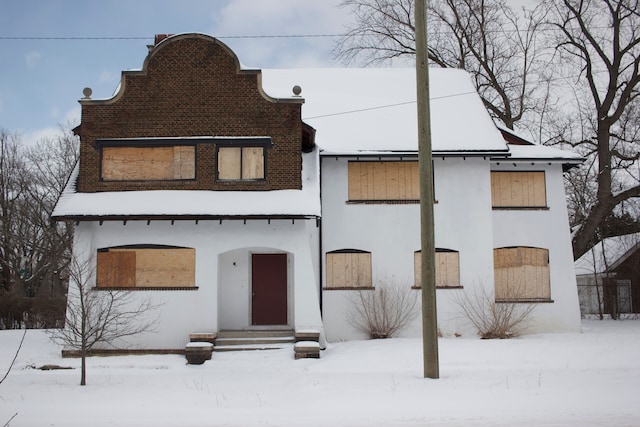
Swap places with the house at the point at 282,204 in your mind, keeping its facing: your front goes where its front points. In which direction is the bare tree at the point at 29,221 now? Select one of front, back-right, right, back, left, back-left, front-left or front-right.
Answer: back-right

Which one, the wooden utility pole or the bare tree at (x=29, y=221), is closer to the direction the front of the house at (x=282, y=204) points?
the wooden utility pole

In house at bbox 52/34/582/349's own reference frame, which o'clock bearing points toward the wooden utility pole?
The wooden utility pole is roughly at 11 o'clock from the house.

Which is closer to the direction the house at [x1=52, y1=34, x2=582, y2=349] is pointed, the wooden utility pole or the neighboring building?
the wooden utility pole

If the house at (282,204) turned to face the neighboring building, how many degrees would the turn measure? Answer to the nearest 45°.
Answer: approximately 135° to its left

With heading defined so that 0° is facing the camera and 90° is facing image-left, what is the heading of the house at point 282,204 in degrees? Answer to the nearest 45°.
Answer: approximately 0°
